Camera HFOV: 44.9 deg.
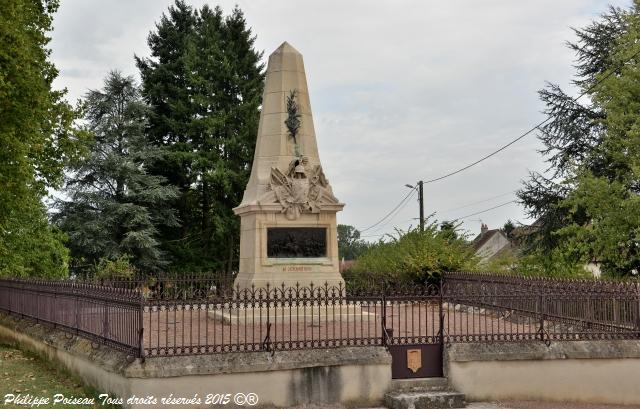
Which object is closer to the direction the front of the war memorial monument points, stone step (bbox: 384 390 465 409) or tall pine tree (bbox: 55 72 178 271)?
the stone step

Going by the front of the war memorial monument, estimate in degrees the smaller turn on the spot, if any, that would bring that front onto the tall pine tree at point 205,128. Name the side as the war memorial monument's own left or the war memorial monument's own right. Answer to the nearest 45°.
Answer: approximately 180°

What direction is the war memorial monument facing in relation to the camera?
toward the camera

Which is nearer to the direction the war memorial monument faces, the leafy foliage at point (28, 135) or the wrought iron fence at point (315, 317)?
the wrought iron fence

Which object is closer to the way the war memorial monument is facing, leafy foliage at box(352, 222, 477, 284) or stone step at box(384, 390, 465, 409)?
the stone step

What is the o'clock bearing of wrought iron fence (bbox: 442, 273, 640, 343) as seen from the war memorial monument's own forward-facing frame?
The wrought iron fence is roughly at 10 o'clock from the war memorial monument.

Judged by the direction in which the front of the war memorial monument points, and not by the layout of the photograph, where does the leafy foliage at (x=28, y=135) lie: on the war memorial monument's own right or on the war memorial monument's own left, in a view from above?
on the war memorial monument's own right

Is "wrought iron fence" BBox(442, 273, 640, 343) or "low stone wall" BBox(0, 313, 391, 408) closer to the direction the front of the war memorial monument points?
the low stone wall

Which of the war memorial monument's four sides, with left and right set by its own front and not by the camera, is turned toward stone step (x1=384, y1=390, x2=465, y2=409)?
front

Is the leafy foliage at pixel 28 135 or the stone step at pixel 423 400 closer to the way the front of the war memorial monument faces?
the stone step

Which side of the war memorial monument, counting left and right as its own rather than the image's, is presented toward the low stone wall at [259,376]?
front

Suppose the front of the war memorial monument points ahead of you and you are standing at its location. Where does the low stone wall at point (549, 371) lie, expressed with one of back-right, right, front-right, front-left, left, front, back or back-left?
front-left

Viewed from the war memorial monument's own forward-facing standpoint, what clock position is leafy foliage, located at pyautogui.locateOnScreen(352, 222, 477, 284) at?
The leafy foliage is roughly at 7 o'clock from the war memorial monument.

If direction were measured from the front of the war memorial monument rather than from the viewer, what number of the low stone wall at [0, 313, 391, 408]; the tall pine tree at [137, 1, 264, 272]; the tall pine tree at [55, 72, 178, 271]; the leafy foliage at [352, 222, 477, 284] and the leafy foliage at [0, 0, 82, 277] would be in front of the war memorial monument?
1

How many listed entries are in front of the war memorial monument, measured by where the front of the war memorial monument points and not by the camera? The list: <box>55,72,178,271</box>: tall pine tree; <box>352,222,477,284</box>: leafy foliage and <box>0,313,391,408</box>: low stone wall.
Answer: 1

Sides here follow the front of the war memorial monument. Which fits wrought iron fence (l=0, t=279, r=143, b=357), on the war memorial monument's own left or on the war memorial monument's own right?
on the war memorial monument's own right

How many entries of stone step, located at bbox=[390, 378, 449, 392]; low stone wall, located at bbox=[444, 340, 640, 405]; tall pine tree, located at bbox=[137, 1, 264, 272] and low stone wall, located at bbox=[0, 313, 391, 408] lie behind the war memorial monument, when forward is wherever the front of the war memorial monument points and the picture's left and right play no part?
1
